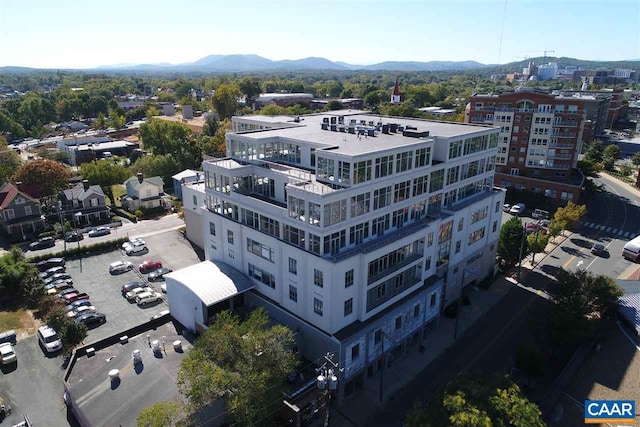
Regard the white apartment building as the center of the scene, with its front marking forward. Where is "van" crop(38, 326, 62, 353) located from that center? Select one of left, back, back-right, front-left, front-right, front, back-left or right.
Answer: back-right

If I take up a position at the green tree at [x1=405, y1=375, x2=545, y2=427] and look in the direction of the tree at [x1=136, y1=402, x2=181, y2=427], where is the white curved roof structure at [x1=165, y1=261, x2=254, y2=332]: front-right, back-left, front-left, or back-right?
front-right

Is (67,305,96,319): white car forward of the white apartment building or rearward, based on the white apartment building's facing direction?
rearward

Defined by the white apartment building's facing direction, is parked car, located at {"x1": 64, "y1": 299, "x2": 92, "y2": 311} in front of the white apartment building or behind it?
behind

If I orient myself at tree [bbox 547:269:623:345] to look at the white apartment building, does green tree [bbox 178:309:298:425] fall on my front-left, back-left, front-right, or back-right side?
front-left

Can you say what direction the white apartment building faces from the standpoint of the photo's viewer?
facing the viewer and to the right of the viewer

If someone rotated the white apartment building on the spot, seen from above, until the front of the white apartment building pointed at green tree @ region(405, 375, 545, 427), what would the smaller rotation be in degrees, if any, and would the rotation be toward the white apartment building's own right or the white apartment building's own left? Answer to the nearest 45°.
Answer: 0° — it already faces it

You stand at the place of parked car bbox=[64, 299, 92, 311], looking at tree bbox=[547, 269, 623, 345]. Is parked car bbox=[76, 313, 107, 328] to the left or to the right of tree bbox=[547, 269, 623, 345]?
right

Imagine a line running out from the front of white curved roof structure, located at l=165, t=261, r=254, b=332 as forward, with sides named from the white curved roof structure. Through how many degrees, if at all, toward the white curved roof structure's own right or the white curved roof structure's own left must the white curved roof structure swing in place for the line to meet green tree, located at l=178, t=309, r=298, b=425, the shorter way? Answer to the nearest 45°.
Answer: approximately 45° to the white curved roof structure's own right

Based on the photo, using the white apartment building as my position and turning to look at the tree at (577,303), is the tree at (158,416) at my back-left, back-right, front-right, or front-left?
back-right

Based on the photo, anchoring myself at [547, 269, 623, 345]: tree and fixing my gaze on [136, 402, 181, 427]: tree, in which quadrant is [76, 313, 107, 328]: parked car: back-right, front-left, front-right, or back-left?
front-right

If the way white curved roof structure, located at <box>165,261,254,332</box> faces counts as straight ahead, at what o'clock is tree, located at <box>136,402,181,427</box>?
The tree is roughly at 2 o'clock from the white curved roof structure.
